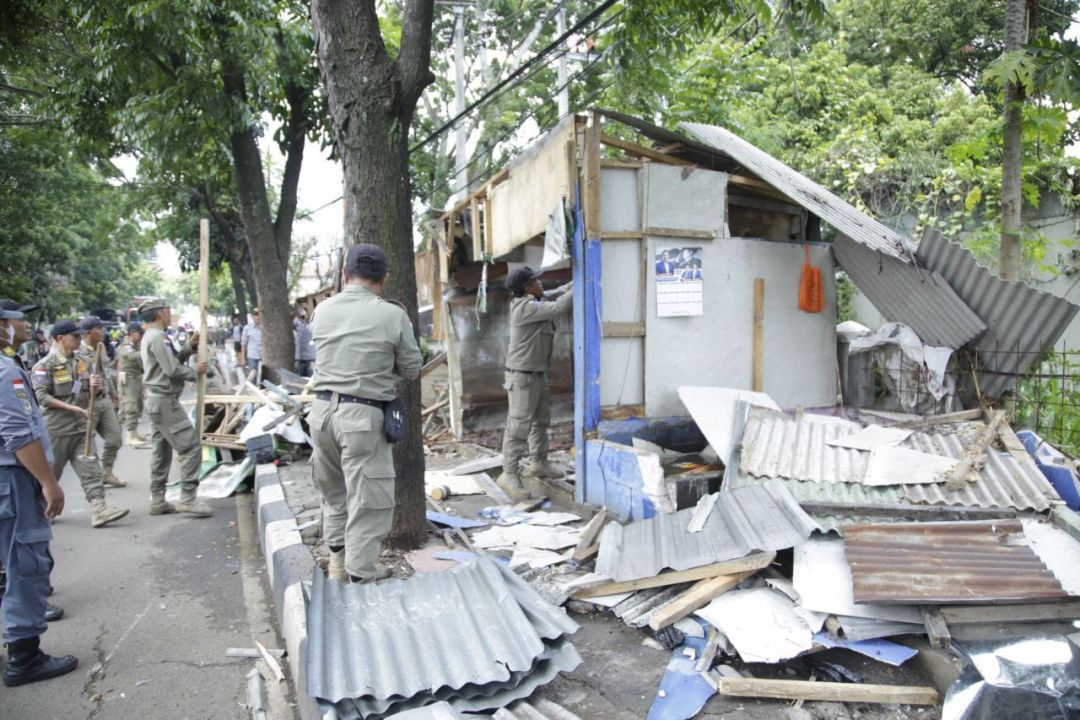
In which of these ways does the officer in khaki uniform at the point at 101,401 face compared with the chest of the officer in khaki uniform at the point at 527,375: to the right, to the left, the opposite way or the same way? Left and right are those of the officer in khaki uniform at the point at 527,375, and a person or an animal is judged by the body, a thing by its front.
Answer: the same way

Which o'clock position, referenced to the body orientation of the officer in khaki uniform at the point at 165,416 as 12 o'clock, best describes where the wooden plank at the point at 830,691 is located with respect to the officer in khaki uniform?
The wooden plank is roughly at 2 o'clock from the officer in khaki uniform.

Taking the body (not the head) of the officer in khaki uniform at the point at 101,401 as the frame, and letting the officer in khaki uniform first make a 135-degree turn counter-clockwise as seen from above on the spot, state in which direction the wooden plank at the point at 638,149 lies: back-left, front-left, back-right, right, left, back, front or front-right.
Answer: back-right

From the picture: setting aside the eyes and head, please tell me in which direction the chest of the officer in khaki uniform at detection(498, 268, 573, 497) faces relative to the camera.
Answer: to the viewer's right

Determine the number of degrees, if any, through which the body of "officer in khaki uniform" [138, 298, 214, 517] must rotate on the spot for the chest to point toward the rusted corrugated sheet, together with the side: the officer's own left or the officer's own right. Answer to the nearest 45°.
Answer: approximately 45° to the officer's own right

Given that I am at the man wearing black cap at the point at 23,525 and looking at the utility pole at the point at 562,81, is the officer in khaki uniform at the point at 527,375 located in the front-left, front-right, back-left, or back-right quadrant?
front-right

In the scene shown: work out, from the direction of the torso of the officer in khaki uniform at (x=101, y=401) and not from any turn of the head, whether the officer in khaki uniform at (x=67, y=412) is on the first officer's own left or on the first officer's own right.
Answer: on the first officer's own right

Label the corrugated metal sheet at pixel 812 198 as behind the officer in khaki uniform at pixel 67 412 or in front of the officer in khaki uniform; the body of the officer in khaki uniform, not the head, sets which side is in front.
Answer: in front

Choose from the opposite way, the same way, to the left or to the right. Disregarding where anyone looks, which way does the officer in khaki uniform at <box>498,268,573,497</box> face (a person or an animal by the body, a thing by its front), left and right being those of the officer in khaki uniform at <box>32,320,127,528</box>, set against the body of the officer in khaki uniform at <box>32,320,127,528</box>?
the same way

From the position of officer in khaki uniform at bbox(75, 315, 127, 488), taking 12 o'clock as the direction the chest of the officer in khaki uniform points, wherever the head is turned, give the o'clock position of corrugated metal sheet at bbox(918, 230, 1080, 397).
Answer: The corrugated metal sheet is roughly at 12 o'clock from the officer in khaki uniform.

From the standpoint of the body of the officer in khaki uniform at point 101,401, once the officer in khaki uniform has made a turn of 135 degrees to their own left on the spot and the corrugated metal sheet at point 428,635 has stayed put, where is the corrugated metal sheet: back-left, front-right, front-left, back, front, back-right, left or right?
back

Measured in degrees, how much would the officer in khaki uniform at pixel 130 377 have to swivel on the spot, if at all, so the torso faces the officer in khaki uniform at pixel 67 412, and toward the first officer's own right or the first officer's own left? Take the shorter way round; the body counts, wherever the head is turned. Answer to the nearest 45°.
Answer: approximately 90° to the first officer's own right

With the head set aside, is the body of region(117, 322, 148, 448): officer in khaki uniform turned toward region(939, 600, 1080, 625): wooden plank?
no

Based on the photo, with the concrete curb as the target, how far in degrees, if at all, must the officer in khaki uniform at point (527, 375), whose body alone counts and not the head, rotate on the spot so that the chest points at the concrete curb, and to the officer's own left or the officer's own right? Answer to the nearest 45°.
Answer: approximately 135° to the officer's own right

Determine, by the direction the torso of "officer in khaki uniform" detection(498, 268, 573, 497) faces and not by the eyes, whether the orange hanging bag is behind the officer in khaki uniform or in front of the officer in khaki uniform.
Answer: in front

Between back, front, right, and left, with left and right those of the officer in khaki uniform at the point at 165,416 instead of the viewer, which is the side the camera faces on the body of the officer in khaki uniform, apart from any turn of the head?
right

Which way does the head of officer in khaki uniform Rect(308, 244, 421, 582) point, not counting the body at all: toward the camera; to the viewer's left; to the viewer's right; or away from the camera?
away from the camera

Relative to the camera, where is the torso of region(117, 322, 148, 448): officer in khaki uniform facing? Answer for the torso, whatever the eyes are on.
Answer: to the viewer's right
